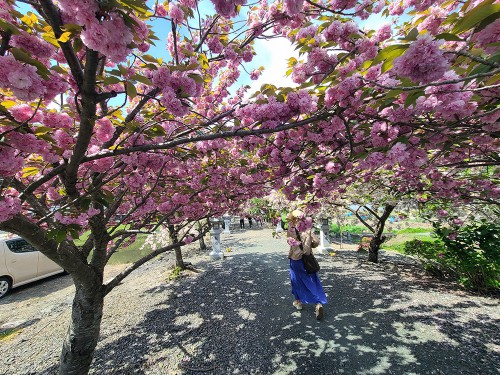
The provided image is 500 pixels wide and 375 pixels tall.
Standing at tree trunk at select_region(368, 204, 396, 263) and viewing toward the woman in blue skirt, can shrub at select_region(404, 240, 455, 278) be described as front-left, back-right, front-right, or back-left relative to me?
front-left

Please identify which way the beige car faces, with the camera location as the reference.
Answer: facing away from the viewer and to the right of the viewer

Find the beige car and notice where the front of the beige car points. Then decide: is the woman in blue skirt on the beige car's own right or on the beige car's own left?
on the beige car's own right
